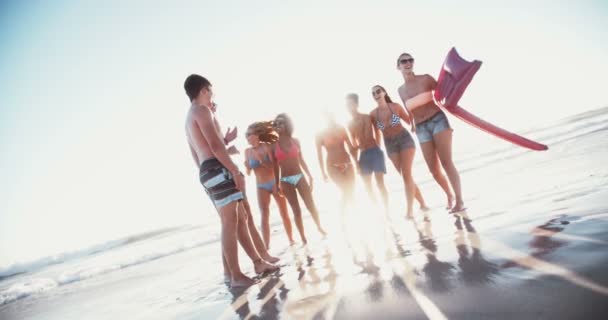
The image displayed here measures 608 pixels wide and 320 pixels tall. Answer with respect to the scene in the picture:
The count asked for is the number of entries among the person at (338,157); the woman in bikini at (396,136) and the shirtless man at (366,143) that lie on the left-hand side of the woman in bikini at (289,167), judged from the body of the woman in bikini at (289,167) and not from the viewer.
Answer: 3

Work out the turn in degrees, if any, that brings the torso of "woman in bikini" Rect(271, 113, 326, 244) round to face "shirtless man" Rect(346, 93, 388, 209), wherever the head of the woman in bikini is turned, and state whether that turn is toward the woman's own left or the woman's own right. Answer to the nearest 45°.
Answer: approximately 90° to the woman's own left

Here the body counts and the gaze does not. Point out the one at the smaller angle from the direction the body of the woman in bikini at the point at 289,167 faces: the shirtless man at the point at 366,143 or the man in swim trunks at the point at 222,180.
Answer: the man in swim trunks

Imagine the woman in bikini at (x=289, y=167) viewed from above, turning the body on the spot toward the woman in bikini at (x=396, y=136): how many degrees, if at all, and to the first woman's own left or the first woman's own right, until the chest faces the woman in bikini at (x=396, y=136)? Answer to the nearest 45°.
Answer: approximately 90° to the first woman's own left

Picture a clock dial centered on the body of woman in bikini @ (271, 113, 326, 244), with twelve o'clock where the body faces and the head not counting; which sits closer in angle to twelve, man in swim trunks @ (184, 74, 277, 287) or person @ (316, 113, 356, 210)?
the man in swim trunks

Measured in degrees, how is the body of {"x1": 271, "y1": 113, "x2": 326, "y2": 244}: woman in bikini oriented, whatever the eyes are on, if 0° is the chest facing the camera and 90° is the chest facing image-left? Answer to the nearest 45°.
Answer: approximately 0°
